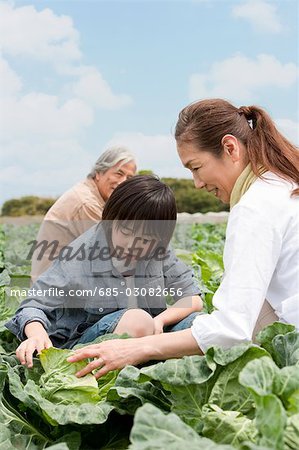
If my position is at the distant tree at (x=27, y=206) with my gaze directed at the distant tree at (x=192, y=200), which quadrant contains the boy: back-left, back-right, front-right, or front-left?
front-right

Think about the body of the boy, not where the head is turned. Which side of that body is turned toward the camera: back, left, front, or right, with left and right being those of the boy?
front

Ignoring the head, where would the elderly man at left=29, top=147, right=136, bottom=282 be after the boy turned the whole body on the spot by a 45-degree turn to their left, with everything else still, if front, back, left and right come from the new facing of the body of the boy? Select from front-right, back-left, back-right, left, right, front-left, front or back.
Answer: back-left

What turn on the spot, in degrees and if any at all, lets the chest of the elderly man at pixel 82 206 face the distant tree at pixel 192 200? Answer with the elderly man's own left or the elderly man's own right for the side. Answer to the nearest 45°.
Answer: approximately 90° to the elderly man's own left

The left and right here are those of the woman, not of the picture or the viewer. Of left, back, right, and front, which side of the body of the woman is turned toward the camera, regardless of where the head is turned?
left

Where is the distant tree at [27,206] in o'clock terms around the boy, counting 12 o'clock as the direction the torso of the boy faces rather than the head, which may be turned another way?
The distant tree is roughly at 6 o'clock from the boy.

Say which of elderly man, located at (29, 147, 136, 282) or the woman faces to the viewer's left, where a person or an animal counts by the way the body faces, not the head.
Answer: the woman

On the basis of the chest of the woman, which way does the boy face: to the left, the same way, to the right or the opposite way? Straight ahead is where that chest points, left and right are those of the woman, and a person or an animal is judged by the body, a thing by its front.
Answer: to the left

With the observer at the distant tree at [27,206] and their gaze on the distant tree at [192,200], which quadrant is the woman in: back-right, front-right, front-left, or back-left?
front-right

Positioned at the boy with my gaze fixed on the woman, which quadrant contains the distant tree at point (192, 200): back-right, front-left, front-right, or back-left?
back-left

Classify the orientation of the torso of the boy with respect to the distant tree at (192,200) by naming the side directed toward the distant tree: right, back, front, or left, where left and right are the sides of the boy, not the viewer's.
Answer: back

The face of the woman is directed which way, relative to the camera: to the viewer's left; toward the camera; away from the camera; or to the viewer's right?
to the viewer's left
